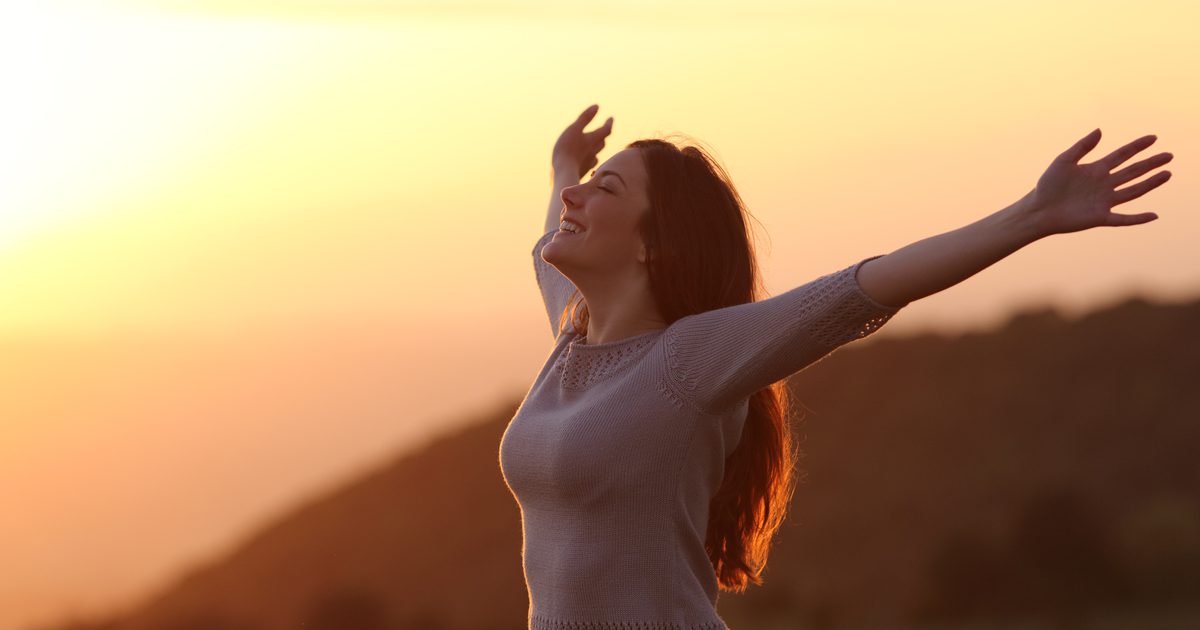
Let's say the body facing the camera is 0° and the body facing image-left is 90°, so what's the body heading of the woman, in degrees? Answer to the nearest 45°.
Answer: approximately 45°
